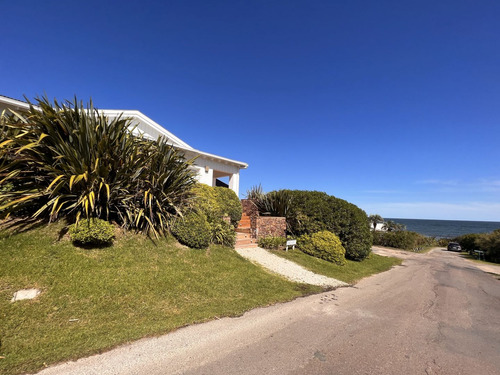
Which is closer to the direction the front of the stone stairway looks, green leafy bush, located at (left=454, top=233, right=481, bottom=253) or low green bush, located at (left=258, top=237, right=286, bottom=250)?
the low green bush

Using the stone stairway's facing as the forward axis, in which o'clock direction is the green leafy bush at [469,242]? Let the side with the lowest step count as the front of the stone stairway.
The green leafy bush is roughly at 8 o'clock from the stone stairway.

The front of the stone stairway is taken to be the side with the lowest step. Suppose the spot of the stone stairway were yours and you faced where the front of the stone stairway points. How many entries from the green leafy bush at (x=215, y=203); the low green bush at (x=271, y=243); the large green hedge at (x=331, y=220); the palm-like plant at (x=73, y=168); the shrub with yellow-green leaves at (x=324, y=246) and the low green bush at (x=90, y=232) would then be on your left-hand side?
3

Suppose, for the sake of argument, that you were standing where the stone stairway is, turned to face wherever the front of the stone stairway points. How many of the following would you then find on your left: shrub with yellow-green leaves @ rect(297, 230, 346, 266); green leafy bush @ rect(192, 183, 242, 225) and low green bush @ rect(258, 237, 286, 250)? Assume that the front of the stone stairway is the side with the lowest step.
2

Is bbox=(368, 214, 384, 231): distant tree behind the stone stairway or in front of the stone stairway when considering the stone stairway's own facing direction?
behind

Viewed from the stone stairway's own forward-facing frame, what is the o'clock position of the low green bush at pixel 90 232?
The low green bush is roughly at 1 o'clock from the stone stairway.

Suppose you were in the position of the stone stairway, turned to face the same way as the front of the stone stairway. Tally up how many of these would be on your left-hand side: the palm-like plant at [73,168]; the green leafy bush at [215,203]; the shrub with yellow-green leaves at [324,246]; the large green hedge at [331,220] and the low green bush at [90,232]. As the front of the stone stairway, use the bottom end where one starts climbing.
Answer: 2

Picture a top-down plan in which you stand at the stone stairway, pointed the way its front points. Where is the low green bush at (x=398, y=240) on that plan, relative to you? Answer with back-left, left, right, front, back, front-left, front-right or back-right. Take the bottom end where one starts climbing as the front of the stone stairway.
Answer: back-left

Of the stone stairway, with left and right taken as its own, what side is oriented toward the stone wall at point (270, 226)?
left

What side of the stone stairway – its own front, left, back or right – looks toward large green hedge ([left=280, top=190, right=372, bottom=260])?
left

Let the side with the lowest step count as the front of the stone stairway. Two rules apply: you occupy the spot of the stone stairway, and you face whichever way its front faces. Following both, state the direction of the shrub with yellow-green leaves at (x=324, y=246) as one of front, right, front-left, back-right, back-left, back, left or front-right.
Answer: left

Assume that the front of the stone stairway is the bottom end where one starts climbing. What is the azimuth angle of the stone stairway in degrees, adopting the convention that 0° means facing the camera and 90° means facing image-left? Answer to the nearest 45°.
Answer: approximately 0°

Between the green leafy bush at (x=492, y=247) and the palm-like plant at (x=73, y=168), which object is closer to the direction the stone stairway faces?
the palm-like plant
